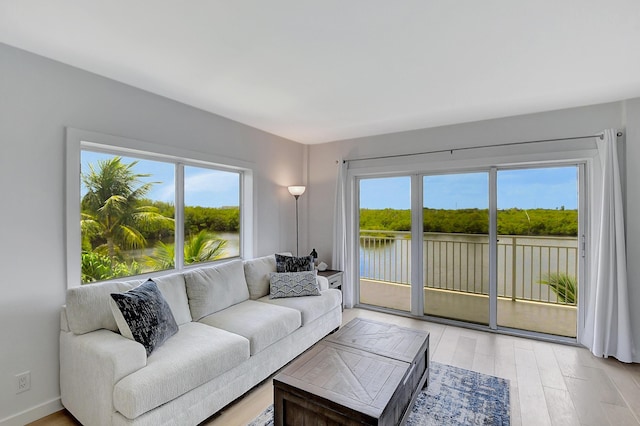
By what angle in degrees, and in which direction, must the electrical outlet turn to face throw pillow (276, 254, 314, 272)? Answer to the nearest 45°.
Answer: approximately 45° to its left

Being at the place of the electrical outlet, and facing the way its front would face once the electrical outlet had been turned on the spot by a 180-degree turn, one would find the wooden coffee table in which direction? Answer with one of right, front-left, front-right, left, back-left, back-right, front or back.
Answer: back

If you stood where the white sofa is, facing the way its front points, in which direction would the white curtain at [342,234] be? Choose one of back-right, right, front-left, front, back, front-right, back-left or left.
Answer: left

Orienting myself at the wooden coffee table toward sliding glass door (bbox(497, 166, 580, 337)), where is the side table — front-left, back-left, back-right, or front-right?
front-left

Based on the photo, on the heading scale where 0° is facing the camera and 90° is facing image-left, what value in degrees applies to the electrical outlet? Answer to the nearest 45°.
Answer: approximately 315°

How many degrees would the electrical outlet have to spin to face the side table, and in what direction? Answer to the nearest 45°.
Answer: approximately 45° to its left

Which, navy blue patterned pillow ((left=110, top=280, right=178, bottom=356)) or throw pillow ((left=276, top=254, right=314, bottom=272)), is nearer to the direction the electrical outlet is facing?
the navy blue patterned pillow

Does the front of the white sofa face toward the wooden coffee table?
yes

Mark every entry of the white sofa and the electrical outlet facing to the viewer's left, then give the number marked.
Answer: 0

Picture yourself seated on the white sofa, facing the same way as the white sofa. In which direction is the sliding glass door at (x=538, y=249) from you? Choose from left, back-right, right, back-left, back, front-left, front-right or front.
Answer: front-left

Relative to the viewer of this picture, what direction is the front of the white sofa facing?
facing the viewer and to the right of the viewer

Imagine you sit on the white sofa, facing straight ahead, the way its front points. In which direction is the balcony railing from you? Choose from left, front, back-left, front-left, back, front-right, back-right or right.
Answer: front-left

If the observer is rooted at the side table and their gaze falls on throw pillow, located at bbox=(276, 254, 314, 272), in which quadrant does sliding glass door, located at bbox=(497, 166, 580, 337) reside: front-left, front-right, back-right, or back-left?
back-left
